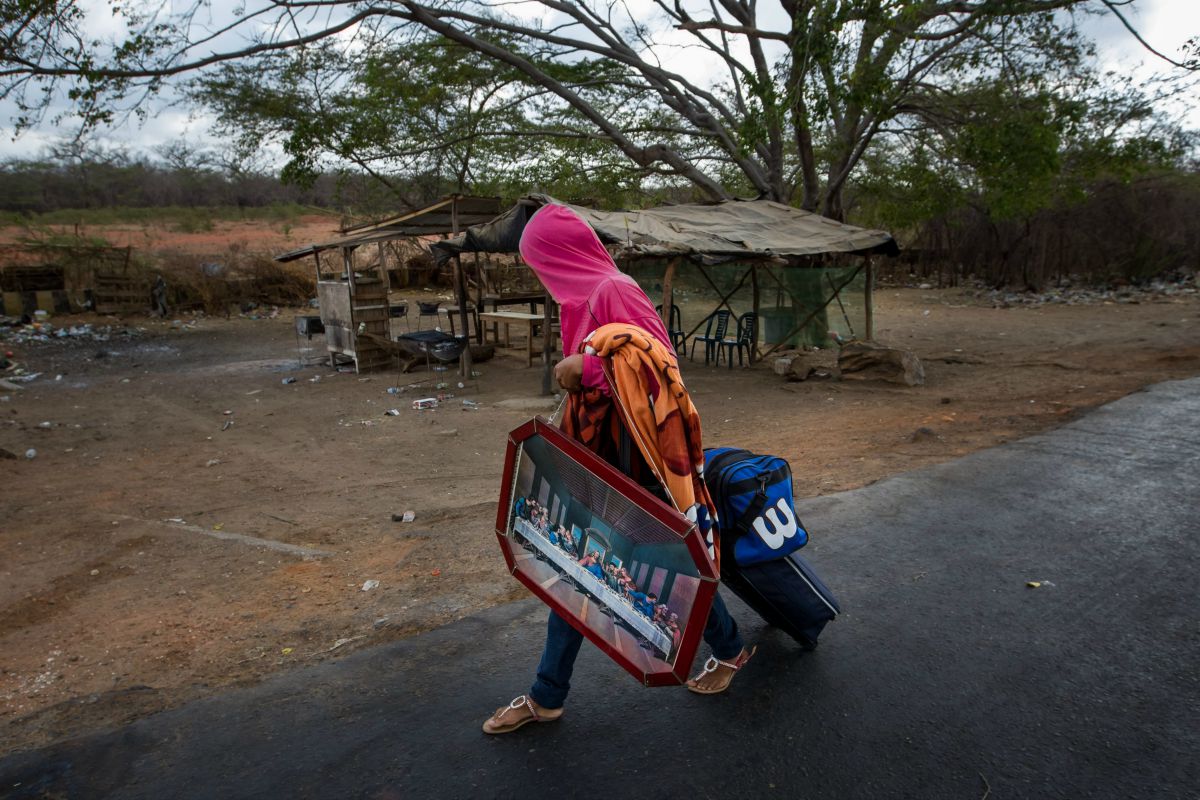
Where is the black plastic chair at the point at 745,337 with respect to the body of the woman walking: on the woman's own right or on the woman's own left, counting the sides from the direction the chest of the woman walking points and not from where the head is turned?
on the woman's own right

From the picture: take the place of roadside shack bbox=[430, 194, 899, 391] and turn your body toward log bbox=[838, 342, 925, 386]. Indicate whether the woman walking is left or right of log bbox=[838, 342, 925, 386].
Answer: right

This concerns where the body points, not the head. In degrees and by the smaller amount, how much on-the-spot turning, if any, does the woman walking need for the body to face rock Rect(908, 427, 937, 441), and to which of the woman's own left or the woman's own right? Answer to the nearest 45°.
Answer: approximately 135° to the woman's own right

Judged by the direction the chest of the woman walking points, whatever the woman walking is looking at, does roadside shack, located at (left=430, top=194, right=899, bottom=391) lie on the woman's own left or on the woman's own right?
on the woman's own right

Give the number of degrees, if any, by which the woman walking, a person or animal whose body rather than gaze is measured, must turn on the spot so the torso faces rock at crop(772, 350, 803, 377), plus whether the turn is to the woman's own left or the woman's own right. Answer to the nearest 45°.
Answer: approximately 90° to the woman's own right

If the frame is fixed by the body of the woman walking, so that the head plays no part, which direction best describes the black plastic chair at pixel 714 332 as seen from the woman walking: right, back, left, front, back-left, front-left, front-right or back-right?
right

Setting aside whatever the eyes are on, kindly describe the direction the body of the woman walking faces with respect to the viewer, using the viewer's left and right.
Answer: facing to the left of the viewer

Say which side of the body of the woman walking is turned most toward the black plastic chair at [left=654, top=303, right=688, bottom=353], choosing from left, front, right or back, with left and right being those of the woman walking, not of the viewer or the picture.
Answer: right

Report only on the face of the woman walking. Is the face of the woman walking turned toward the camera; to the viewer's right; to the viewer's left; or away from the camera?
to the viewer's left
